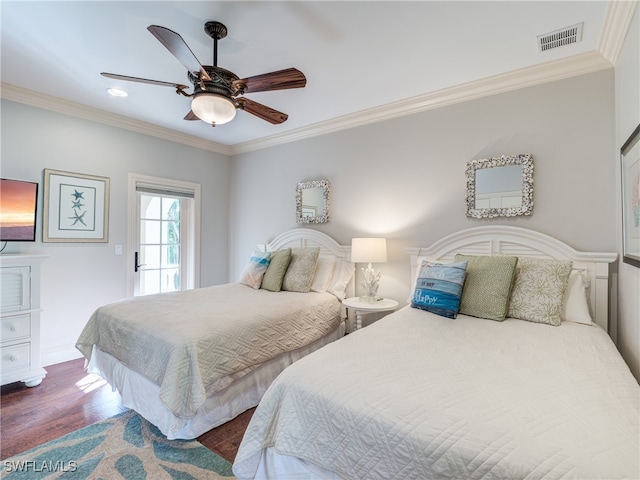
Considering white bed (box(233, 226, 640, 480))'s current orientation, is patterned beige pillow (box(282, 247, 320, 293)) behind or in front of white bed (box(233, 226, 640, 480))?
behind

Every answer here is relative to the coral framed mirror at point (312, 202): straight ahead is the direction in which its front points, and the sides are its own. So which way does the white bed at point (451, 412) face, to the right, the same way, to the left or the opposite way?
the same way

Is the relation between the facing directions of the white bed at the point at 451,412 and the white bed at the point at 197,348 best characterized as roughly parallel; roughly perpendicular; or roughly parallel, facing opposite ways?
roughly parallel

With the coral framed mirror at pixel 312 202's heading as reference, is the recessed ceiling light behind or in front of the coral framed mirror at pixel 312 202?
in front

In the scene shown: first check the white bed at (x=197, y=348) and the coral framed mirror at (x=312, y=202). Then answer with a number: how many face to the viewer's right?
0

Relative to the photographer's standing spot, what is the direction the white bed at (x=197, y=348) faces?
facing the viewer and to the left of the viewer

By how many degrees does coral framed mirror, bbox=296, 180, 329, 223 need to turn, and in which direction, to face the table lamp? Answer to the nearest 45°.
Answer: approximately 90° to its left

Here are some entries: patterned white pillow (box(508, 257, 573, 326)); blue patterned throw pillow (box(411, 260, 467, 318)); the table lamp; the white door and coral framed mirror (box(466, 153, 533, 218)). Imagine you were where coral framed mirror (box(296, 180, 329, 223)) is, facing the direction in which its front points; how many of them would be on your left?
4

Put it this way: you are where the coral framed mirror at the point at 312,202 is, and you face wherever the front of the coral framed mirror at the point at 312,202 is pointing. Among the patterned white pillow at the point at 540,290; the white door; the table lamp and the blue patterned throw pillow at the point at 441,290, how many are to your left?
3

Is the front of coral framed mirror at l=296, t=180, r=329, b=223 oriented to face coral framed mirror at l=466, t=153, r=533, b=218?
no

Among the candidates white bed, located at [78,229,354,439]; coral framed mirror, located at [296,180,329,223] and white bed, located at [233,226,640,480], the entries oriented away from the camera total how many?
0

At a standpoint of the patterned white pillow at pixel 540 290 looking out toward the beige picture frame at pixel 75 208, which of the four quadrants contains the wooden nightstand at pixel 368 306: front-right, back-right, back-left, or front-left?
front-right

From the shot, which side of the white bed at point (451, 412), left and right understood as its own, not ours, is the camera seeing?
front

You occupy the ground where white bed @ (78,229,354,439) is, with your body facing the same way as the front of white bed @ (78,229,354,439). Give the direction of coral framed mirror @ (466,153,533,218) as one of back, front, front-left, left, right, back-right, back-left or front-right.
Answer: back-left

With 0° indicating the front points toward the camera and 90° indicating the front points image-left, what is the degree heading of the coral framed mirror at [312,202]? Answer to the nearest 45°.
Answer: approximately 45°

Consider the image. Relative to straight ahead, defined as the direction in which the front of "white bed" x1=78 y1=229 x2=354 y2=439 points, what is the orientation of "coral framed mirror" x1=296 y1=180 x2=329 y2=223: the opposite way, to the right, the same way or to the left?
the same way

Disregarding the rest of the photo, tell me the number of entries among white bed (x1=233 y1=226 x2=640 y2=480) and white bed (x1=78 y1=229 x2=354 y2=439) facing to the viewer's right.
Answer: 0

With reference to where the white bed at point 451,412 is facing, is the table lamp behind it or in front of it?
behind
